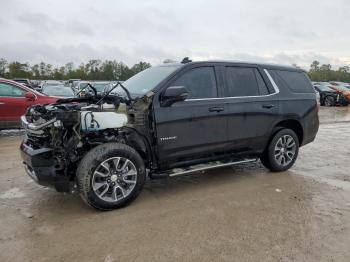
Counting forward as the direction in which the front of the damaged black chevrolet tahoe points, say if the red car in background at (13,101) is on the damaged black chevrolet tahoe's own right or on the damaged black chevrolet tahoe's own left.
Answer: on the damaged black chevrolet tahoe's own right

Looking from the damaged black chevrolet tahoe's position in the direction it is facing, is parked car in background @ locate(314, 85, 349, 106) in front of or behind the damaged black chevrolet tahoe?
behind

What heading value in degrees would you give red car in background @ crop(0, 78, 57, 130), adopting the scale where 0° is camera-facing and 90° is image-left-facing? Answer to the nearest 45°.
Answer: approximately 270°

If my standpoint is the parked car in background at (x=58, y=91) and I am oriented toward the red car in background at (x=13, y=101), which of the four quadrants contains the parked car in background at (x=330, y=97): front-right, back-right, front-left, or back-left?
back-left

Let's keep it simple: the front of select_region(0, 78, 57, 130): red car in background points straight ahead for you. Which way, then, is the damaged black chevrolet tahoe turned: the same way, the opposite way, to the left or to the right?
the opposite way

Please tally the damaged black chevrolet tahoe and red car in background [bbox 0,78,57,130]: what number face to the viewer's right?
1

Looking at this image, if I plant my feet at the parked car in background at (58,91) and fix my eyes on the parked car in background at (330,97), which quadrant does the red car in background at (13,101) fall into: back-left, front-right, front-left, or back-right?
back-right

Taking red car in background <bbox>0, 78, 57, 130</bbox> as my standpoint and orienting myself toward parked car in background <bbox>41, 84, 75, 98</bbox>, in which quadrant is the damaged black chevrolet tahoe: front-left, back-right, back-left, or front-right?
back-right

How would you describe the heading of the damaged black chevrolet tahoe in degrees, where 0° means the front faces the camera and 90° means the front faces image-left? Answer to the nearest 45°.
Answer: approximately 45°

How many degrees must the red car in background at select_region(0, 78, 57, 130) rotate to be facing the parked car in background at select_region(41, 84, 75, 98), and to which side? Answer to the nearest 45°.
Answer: approximately 45° to its left
